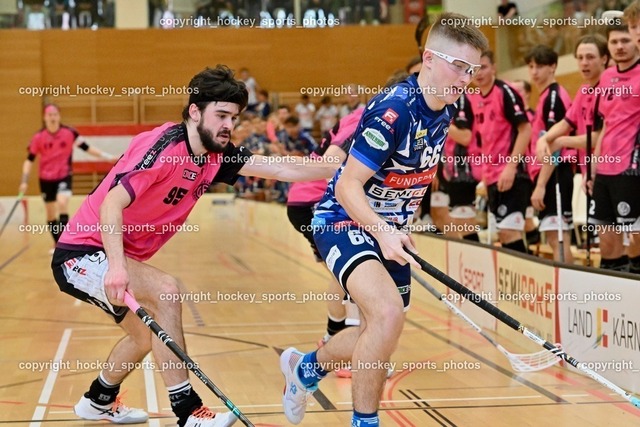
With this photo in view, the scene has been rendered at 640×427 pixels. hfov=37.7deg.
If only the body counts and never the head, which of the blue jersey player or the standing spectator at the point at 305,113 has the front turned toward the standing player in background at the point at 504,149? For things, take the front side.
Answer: the standing spectator

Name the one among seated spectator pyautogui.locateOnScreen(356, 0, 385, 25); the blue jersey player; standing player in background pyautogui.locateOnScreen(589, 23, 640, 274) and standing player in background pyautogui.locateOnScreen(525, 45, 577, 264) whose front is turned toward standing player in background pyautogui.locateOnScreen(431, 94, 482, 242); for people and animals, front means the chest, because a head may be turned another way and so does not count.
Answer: the seated spectator

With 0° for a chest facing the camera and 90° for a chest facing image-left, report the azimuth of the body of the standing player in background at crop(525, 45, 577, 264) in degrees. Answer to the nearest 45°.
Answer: approximately 45°

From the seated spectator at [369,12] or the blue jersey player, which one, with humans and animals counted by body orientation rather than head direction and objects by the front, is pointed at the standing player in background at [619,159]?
the seated spectator

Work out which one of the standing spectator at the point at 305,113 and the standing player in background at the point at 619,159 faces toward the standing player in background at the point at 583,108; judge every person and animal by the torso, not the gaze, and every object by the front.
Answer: the standing spectator

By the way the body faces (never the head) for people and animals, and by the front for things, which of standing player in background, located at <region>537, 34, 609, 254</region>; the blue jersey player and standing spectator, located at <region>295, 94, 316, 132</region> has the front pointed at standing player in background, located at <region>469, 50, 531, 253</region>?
the standing spectator

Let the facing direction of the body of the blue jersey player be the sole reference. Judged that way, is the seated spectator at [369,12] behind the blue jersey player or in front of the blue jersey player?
behind

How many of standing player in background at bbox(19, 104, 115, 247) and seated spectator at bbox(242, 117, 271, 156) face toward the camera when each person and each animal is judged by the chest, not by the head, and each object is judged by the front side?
2

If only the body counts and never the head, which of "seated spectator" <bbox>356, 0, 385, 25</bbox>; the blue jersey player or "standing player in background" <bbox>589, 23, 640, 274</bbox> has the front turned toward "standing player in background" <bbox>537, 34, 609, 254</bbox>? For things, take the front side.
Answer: the seated spectator

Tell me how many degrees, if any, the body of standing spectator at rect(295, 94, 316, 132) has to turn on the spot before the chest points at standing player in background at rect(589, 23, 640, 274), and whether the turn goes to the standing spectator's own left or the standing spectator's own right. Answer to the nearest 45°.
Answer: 0° — they already face them
